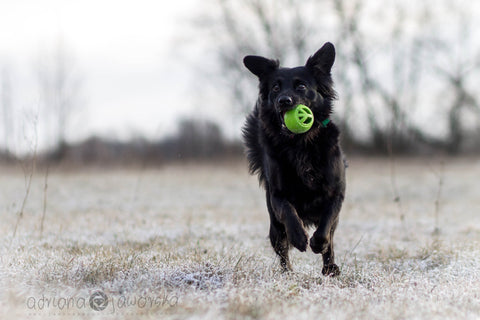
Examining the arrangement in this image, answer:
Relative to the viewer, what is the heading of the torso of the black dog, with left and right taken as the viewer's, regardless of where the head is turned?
facing the viewer
